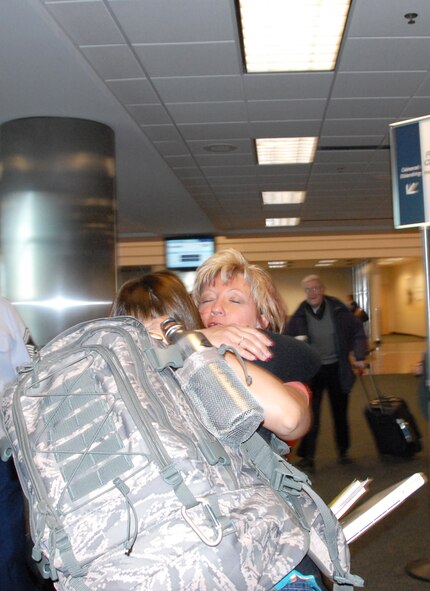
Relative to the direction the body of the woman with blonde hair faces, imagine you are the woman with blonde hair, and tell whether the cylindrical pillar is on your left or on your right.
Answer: on your right

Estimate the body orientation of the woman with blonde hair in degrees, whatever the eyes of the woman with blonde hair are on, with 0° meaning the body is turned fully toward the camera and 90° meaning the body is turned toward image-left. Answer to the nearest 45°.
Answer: approximately 45°

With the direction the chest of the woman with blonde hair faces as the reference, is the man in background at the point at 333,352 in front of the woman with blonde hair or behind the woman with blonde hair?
behind

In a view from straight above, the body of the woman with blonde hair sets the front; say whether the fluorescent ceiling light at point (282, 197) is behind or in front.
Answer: behind

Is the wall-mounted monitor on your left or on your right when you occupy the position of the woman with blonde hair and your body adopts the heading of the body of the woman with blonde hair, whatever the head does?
on your right

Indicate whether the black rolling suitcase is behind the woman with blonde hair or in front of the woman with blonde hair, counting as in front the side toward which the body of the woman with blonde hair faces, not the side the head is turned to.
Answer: behind
